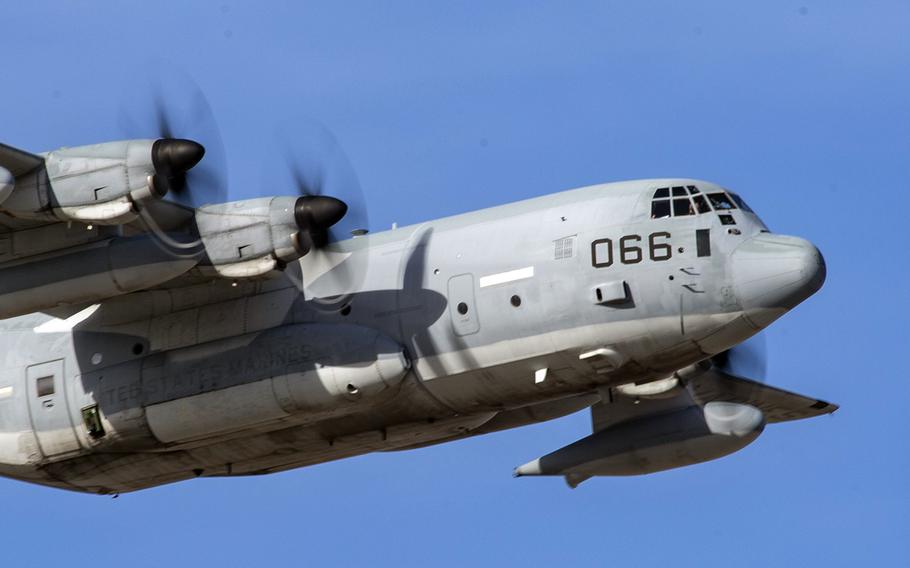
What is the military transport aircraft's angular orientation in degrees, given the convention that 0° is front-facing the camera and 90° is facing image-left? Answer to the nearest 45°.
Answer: approximately 315°
